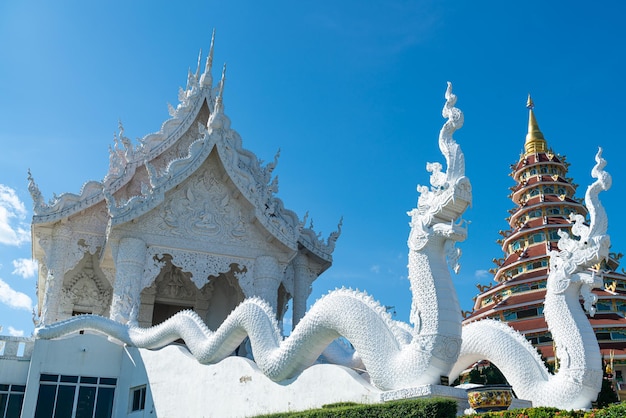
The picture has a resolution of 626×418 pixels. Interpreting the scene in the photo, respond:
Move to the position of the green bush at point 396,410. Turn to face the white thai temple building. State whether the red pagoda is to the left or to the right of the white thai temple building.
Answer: right

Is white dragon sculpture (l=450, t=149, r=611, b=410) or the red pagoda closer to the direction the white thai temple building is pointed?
the white dragon sculpture

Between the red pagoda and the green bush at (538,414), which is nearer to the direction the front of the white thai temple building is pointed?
the green bush

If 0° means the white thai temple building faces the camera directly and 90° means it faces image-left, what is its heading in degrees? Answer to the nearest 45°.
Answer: approximately 315°
